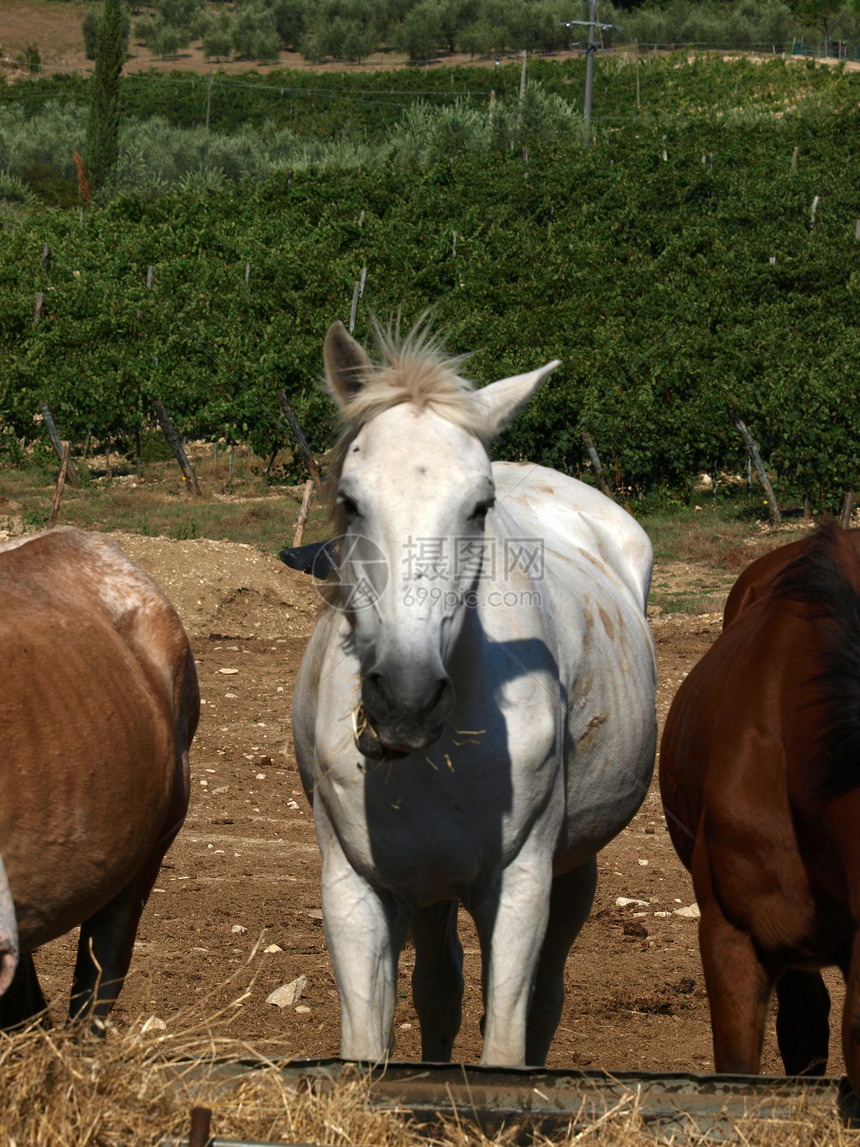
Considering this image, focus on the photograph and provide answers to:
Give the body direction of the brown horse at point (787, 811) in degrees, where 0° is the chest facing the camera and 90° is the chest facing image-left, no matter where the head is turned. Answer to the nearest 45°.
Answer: approximately 0°

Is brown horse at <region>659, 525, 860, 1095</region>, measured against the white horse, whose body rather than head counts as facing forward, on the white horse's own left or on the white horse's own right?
on the white horse's own left

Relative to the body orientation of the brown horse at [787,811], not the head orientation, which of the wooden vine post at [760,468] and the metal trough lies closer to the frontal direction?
the metal trough

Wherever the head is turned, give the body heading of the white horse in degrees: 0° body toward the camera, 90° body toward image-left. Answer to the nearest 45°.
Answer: approximately 0°

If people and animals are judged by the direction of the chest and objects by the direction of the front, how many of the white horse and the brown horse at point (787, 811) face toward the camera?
2

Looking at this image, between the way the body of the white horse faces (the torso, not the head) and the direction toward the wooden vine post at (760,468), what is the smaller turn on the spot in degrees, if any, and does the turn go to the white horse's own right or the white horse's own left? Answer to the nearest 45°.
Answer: approximately 180°

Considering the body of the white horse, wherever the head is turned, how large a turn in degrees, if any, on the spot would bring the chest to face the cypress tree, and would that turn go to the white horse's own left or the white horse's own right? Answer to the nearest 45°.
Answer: approximately 180°

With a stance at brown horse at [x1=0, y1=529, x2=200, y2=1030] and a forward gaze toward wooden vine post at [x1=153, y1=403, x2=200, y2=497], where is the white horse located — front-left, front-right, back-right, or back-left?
back-right

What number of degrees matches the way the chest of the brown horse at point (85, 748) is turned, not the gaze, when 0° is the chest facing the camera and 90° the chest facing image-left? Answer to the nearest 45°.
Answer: approximately 45°

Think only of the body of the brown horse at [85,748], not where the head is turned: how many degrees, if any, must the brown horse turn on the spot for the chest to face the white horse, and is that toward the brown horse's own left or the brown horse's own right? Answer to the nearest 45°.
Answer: approximately 90° to the brown horse's own left
